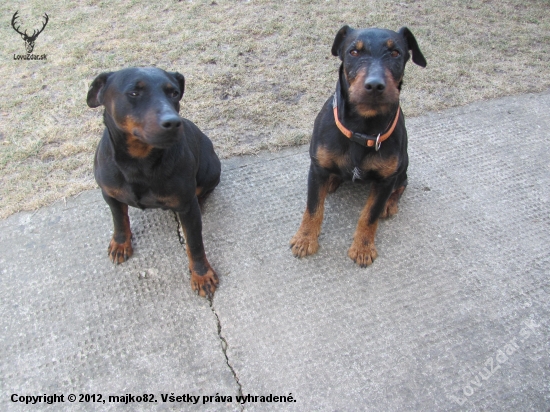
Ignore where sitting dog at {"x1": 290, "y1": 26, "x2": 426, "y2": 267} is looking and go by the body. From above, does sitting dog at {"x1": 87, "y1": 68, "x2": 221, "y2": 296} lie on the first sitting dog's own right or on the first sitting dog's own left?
on the first sitting dog's own right

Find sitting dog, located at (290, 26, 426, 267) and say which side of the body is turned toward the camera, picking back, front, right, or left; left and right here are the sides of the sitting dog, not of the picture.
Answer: front
